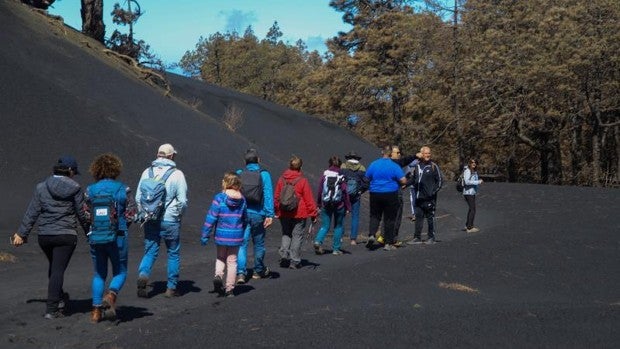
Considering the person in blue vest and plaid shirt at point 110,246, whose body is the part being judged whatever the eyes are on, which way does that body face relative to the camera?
away from the camera

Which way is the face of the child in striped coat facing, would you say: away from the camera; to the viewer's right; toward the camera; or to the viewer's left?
away from the camera

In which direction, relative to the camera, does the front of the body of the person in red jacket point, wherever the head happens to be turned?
away from the camera

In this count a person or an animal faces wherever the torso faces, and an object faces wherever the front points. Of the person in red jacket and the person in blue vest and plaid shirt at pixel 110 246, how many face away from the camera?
2

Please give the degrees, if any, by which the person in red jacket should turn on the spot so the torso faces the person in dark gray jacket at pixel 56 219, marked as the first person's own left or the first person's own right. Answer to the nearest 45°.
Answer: approximately 135° to the first person's own left

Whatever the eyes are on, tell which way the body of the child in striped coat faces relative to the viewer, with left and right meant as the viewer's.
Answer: facing away from the viewer

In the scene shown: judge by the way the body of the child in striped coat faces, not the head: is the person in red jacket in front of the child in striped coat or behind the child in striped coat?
in front

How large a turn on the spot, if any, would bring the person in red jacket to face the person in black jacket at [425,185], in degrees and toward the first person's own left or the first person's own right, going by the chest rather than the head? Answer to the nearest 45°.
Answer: approximately 45° to the first person's own right

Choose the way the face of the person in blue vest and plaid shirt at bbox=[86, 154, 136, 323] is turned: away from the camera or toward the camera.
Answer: away from the camera
